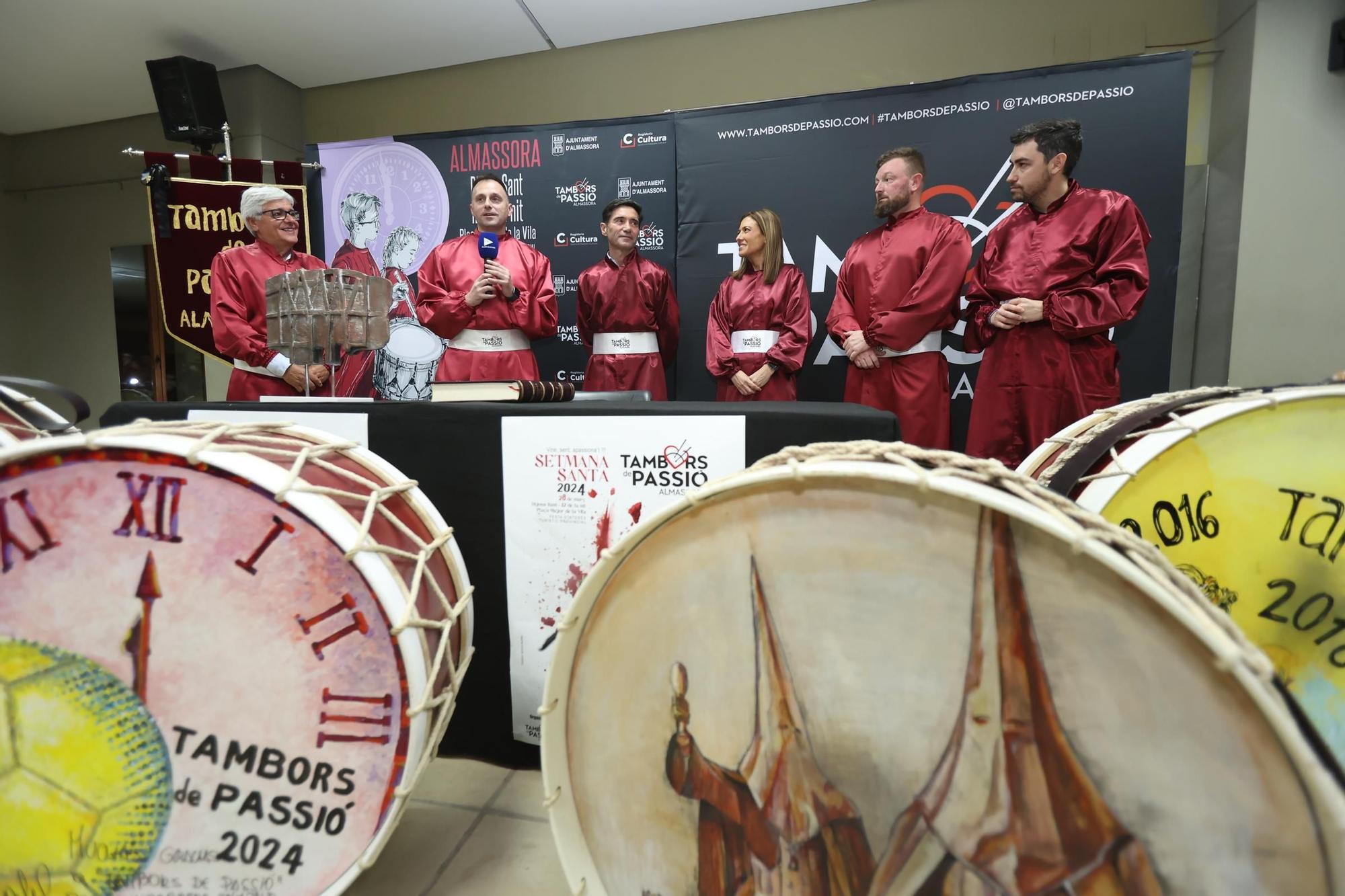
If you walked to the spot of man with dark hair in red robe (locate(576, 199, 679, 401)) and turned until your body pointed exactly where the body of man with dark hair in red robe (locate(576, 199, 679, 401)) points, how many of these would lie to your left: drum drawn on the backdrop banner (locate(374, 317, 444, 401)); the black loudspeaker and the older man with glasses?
0

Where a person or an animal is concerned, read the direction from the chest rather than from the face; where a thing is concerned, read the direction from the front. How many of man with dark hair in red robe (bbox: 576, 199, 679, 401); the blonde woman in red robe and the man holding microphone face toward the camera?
3

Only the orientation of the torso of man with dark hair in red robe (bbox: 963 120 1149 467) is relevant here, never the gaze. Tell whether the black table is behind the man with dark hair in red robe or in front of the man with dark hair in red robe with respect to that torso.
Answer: in front

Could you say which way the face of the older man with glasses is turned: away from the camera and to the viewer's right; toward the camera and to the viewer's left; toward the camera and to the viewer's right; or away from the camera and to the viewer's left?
toward the camera and to the viewer's right

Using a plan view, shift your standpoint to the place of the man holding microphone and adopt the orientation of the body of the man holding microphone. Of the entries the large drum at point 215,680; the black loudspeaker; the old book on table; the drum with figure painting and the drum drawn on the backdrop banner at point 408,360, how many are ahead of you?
3

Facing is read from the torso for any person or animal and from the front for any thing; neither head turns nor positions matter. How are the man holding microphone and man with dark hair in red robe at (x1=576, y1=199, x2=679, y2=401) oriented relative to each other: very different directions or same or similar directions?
same or similar directions

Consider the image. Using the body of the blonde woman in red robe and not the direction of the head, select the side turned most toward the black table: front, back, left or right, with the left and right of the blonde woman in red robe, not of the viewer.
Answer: front

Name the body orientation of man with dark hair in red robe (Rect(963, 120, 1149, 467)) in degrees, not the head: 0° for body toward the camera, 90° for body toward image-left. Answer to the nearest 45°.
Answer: approximately 45°

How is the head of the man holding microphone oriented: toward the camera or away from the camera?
toward the camera

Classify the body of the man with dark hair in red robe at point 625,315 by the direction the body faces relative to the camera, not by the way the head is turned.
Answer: toward the camera

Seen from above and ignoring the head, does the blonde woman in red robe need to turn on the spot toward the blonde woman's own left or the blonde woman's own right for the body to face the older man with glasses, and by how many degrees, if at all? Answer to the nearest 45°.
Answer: approximately 90° to the blonde woman's own right

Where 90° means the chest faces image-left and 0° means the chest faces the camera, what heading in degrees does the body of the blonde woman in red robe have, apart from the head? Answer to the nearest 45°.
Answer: approximately 0°

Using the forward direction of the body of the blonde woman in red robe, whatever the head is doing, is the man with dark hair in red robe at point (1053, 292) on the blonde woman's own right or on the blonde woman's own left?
on the blonde woman's own left

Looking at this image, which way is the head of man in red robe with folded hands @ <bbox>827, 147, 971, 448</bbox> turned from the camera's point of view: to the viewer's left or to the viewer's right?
to the viewer's left

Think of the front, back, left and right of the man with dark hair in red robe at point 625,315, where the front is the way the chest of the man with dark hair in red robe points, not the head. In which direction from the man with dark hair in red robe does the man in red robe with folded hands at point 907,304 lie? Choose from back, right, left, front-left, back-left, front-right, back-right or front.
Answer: front-left

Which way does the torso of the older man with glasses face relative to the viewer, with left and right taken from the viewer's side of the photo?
facing the viewer and to the right of the viewer

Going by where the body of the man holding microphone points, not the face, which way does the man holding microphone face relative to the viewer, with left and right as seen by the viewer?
facing the viewer
